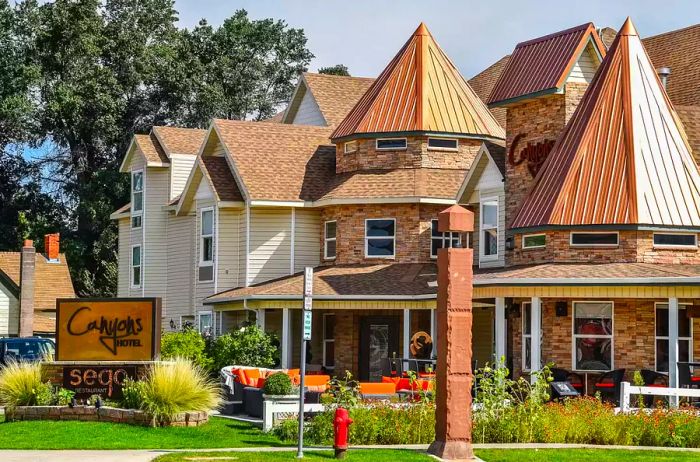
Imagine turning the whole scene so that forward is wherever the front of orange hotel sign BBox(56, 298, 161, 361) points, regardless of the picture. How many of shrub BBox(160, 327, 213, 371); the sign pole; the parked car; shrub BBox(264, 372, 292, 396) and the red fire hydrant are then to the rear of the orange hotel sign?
2

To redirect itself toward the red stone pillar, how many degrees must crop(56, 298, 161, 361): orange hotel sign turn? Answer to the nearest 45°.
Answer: approximately 45° to its left

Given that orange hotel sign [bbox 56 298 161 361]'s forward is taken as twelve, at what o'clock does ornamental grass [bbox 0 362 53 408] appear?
The ornamental grass is roughly at 2 o'clock from the orange hotel sign.

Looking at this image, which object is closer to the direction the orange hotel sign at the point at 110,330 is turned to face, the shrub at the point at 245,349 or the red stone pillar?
the red stone pillar

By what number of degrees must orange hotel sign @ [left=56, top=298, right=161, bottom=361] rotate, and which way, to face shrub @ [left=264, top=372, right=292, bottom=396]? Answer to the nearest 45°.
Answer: approximately 45° to its left

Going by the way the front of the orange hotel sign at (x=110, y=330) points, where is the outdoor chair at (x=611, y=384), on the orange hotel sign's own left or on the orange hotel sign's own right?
on the orange hotel sign's own left

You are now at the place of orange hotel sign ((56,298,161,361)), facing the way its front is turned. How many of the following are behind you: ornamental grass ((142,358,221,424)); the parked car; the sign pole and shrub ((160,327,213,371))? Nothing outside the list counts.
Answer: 2

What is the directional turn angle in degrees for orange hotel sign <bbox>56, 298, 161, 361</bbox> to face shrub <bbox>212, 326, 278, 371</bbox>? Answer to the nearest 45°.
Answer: approximately 180°

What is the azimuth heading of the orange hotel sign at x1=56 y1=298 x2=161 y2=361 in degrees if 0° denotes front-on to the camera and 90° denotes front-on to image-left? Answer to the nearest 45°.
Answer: approximately 0°

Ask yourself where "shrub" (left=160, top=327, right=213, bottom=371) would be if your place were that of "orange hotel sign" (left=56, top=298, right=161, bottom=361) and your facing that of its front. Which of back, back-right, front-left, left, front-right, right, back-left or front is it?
back
